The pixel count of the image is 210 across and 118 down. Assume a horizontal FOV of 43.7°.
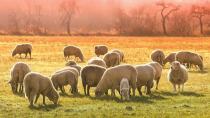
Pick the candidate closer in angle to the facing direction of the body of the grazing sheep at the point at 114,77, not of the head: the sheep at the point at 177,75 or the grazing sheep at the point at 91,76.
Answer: the grazing sheep

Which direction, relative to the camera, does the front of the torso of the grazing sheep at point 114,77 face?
to the viewer's left

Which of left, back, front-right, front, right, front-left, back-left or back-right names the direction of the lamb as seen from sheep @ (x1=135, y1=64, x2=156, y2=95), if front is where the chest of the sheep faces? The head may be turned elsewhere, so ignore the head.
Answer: left

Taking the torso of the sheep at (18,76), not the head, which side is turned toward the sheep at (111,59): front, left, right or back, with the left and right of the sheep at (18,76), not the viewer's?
back

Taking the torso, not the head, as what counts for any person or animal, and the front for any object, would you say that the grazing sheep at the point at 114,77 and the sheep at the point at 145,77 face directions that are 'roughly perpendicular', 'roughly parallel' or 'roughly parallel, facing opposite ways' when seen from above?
roughly perpendicular

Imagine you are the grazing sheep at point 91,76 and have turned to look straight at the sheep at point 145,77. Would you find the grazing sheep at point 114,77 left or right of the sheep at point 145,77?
right

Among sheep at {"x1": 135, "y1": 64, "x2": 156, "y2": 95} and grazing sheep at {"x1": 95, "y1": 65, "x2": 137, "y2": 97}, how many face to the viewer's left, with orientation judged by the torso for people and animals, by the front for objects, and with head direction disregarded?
1

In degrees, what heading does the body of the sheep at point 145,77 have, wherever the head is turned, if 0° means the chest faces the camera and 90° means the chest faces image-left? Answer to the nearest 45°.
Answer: approximately 180°
